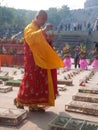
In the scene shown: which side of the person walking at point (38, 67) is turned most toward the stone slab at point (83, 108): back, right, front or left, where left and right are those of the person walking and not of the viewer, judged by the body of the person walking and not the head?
front

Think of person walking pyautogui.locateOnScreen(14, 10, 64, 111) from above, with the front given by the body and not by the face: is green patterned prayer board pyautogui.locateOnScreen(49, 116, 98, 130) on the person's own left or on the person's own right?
on the person's own right

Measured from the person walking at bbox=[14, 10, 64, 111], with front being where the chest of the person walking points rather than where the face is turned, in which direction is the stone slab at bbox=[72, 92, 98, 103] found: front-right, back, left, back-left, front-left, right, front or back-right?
front-left

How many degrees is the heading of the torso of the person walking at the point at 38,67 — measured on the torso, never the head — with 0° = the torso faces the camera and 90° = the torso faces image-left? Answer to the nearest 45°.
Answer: approximately 270°

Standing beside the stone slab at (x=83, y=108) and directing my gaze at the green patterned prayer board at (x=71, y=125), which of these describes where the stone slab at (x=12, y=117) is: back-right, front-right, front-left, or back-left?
front-right
